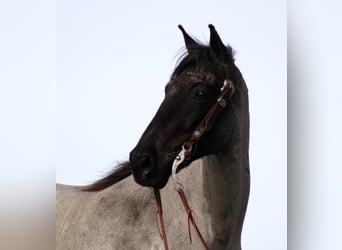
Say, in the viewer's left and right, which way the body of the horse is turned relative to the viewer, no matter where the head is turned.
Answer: facing to the right of the viewer
